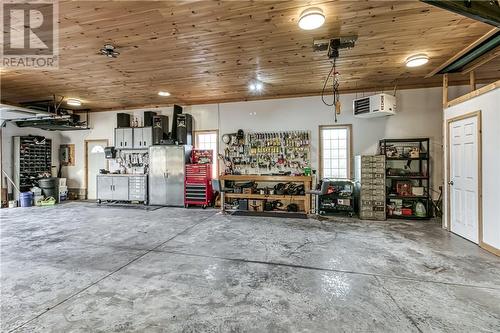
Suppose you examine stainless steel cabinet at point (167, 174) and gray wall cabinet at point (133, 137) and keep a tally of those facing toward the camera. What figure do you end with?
2

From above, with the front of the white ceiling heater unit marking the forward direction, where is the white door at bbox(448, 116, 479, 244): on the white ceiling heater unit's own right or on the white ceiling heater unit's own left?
on the white ceiling heater unit's own left

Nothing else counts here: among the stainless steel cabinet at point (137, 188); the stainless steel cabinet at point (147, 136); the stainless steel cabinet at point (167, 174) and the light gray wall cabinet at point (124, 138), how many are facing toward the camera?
4

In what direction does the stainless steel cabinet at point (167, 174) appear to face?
toward the camera

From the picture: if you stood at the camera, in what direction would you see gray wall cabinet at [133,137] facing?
facing the viewer

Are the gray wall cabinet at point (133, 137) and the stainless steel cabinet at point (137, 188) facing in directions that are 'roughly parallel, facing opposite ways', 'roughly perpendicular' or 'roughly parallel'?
roughly parallel

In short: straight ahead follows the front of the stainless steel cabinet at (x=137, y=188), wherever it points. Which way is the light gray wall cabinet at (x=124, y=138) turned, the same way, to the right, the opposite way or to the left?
the same way

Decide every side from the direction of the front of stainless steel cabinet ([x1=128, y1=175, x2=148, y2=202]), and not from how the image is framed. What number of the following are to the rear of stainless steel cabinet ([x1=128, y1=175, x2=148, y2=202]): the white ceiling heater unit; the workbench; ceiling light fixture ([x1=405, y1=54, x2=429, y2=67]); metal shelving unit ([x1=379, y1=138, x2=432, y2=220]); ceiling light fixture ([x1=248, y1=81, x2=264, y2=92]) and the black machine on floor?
0

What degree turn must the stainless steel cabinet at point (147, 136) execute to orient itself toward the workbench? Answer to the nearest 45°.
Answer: approximately 45° to its left

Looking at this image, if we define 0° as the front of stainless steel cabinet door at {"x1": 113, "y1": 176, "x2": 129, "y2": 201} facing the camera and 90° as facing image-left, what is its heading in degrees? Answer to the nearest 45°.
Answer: approximately 0°

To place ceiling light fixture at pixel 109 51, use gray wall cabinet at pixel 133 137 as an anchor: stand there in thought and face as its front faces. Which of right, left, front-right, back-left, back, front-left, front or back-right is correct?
front

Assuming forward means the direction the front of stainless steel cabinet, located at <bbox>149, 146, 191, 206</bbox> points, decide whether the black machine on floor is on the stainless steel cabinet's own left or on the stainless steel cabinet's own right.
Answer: on the stainless steel cabinet's own left

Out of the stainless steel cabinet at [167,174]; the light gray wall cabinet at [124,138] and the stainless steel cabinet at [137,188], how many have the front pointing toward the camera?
3

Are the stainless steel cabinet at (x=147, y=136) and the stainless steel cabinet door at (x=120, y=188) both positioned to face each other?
no

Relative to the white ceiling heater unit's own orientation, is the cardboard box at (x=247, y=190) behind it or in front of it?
in front

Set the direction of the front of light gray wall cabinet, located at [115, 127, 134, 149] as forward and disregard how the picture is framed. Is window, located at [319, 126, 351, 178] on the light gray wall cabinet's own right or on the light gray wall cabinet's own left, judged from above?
on the light gray wall cabinet's own left

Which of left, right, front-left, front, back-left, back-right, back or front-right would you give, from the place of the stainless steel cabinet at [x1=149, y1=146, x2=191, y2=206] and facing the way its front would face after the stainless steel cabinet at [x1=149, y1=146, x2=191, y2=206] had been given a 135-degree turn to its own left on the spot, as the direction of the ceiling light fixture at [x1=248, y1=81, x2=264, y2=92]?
right

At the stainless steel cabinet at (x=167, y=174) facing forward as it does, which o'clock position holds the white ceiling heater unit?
The white ceiling heater unit is roughly at 10 o'clock from the stainless steel cabinet.

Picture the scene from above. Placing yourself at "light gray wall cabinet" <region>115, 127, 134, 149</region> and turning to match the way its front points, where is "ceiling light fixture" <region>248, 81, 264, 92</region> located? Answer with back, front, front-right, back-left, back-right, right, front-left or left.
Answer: front-left
